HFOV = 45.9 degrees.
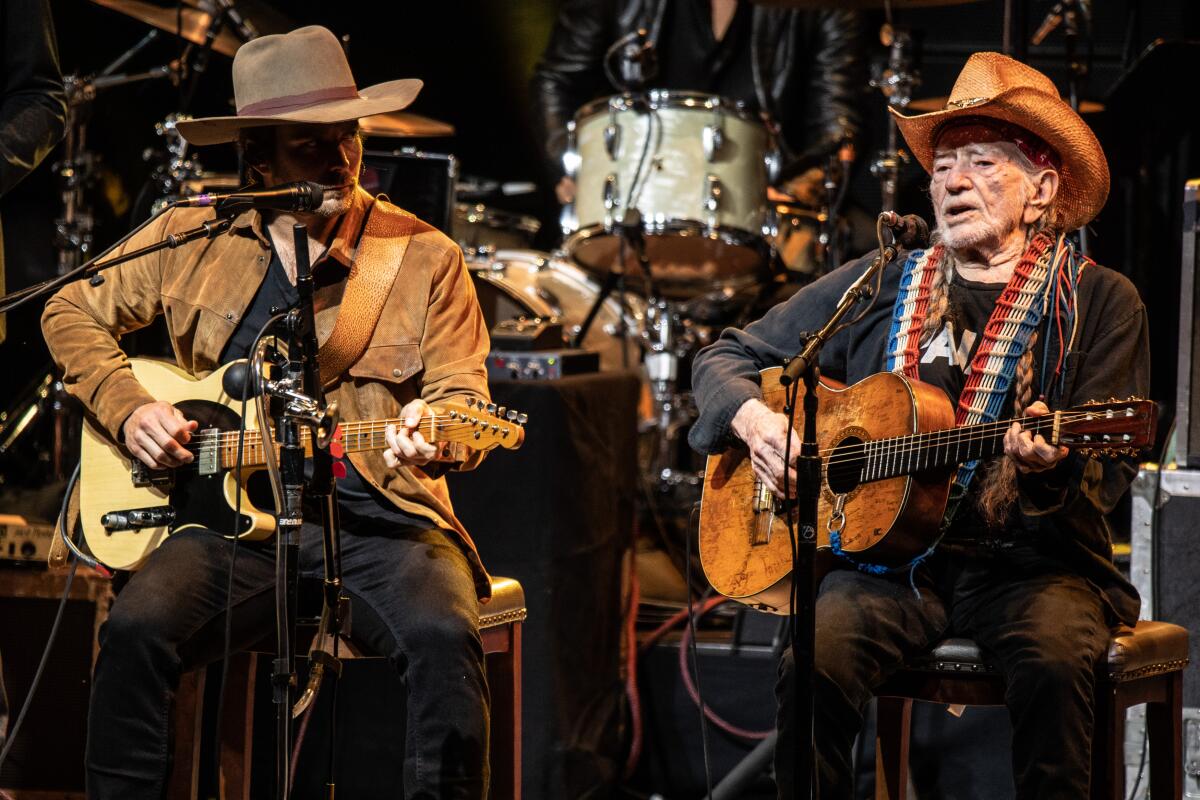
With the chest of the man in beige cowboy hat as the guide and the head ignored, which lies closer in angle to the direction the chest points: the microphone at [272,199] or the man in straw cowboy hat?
the microphone

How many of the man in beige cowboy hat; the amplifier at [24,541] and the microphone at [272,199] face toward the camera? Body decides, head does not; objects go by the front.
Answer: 2

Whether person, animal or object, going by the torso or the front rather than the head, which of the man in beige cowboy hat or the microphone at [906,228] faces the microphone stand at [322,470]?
the man in beige cowboy hat

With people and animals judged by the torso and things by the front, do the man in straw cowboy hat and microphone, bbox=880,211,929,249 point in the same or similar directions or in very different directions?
very different directions

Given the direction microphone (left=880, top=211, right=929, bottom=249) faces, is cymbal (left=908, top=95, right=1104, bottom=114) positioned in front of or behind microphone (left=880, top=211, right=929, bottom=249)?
in front

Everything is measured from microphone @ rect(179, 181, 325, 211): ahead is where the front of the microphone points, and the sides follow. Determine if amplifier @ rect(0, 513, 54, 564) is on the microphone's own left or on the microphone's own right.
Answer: on the microphone's own left

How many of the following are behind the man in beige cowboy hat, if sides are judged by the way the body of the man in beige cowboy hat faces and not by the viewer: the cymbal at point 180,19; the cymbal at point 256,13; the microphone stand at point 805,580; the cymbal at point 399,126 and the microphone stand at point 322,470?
3

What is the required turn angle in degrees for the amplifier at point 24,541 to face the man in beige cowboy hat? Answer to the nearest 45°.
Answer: approximately 45° to its left

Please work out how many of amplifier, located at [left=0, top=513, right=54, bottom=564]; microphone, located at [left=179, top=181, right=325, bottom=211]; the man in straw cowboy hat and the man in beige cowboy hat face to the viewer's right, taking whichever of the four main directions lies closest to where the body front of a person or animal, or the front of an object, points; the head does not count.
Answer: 1

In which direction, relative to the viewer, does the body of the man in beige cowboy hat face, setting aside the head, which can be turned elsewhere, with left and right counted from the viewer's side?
facing the viewer

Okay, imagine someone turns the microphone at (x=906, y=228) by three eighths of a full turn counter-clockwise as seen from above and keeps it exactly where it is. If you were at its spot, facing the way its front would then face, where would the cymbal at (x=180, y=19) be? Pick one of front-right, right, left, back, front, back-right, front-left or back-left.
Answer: front-right

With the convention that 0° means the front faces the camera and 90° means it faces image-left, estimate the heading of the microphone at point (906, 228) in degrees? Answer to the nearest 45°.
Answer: approximately 225°

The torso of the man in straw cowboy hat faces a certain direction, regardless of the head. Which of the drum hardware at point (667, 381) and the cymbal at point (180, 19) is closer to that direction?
the cymbal

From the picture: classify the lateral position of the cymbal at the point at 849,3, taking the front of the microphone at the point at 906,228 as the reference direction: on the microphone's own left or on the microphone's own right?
on the microphone's own left

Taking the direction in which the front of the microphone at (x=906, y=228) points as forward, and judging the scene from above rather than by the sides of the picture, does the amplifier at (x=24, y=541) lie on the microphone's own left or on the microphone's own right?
on the microphone's own left

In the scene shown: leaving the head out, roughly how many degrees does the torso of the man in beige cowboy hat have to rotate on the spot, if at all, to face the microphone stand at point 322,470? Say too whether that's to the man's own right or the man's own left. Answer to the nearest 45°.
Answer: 0° — they already face it

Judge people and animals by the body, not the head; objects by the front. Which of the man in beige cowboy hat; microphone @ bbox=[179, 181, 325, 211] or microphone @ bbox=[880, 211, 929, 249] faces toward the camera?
the man in beige cowboy hat

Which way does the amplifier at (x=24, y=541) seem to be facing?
toward the camera

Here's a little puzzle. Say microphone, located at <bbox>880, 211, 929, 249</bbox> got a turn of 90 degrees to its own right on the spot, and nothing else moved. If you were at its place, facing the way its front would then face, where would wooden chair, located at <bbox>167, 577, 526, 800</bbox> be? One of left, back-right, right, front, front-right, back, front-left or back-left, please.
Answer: back-right

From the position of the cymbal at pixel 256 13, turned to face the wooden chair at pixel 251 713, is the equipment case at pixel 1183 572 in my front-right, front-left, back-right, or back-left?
front-left

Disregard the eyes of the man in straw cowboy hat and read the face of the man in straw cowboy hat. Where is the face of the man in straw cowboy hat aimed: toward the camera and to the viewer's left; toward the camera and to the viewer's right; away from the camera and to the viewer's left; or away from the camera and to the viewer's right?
toward the camera and to the viewer's left

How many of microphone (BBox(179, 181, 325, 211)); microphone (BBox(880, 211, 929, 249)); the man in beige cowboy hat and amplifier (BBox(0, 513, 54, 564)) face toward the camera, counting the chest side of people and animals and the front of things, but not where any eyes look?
2
